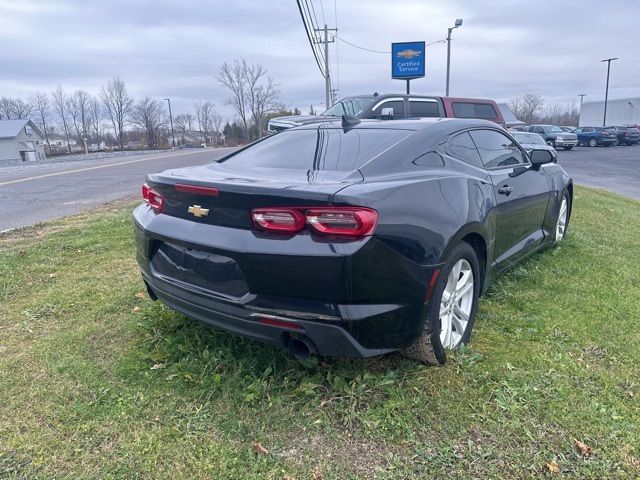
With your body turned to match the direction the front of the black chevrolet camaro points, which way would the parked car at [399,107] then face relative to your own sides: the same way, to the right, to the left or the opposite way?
the opposite way

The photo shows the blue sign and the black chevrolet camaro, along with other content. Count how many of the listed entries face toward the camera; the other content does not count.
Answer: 1

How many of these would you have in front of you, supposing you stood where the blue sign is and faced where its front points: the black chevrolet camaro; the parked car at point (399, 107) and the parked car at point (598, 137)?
2

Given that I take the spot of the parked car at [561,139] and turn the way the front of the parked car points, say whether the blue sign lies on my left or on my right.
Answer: on my right

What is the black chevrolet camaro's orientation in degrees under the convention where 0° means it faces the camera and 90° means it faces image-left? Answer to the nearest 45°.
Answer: approximately 225°

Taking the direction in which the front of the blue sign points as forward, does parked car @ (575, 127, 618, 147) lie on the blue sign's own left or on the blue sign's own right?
on the blue sign's own left

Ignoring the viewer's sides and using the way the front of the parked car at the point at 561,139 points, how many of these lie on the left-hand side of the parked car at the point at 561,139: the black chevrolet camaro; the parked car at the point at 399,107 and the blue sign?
0

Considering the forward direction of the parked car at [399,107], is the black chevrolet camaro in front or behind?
in front

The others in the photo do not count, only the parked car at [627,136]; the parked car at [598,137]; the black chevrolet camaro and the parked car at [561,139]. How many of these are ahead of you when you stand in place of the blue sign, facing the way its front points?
1

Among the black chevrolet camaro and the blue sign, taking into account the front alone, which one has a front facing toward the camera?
the blue sign

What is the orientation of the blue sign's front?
toward the camera

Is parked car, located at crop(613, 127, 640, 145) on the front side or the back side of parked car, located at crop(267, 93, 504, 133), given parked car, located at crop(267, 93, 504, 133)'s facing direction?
on the back side

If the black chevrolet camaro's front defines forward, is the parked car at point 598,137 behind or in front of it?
in front

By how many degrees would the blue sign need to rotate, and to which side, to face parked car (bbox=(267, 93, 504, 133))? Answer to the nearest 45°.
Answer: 0° — it already faces it
